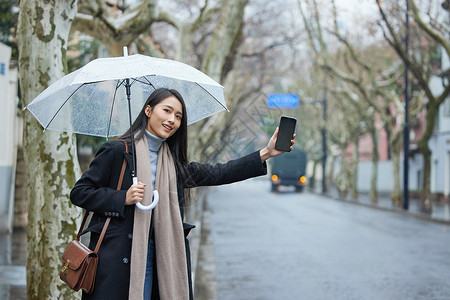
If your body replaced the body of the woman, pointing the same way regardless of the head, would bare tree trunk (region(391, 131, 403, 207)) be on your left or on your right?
on your left

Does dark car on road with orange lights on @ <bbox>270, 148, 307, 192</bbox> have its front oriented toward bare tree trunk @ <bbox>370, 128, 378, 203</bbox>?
no

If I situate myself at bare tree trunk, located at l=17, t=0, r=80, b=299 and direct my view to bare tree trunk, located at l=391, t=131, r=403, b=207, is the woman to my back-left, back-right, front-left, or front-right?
back-right

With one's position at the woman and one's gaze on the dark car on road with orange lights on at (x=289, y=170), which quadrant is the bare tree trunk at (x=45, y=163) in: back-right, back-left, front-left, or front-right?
front-left

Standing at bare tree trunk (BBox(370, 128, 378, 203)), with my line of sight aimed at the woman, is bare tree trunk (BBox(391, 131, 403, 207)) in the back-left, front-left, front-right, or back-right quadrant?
front-left

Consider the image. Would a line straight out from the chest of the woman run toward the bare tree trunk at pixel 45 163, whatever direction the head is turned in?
no

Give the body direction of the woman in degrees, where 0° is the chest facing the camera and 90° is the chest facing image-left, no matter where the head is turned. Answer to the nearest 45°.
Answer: approximately 315°

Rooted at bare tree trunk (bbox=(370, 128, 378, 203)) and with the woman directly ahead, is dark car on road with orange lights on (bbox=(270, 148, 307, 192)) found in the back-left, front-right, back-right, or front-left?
back-right
